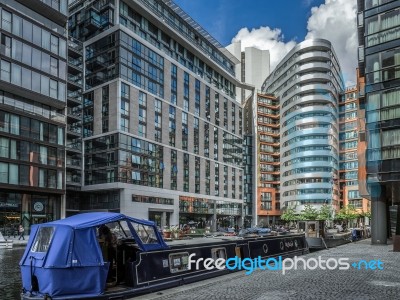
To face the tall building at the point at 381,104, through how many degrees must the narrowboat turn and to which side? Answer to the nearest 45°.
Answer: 0° — it already faces it

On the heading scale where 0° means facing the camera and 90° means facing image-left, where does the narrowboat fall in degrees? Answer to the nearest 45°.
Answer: approximately 225°
